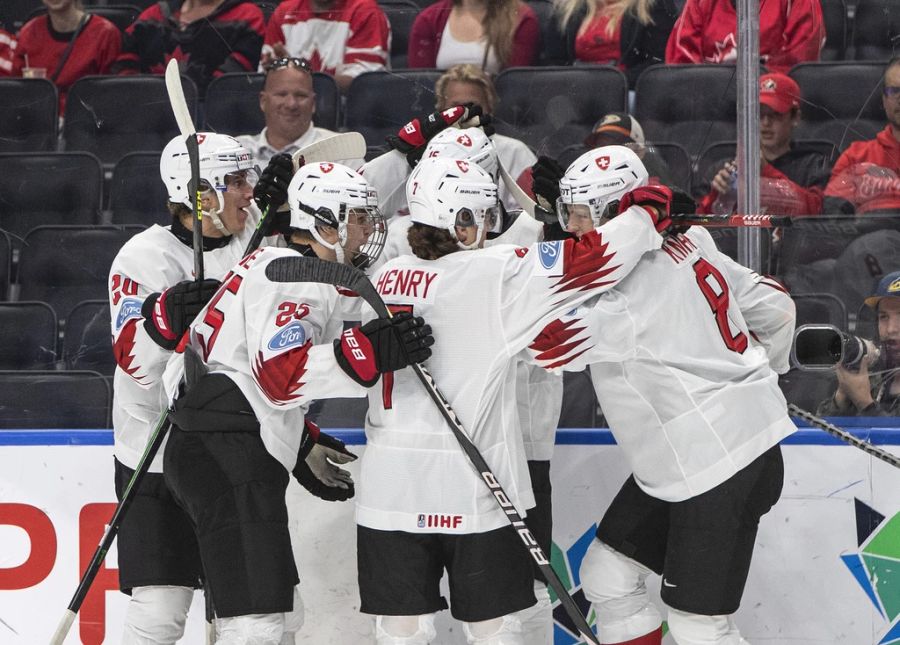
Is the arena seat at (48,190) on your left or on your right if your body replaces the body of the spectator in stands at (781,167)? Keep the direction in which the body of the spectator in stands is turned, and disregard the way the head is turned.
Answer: on your right

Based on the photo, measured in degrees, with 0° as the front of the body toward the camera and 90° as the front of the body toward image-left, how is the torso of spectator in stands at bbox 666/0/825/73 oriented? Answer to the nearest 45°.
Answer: approximately 0°

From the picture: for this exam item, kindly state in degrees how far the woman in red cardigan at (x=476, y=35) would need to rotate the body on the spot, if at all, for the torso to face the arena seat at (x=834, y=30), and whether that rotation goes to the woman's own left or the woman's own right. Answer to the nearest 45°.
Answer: approximately 90° to the woman's own left

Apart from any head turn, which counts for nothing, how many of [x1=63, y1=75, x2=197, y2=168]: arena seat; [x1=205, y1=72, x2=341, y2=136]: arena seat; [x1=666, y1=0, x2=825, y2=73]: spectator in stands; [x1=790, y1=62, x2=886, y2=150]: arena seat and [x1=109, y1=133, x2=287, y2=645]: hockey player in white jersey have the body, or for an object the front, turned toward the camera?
4

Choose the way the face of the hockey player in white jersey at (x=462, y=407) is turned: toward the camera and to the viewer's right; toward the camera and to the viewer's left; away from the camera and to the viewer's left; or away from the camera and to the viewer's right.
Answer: away from the camera and to the viewer's right

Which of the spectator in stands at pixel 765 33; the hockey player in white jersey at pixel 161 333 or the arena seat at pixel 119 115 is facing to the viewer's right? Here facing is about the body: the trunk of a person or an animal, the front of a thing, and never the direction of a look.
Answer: the hockey player in white jersey

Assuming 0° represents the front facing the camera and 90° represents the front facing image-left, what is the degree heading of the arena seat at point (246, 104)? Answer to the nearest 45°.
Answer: approximately 0°
